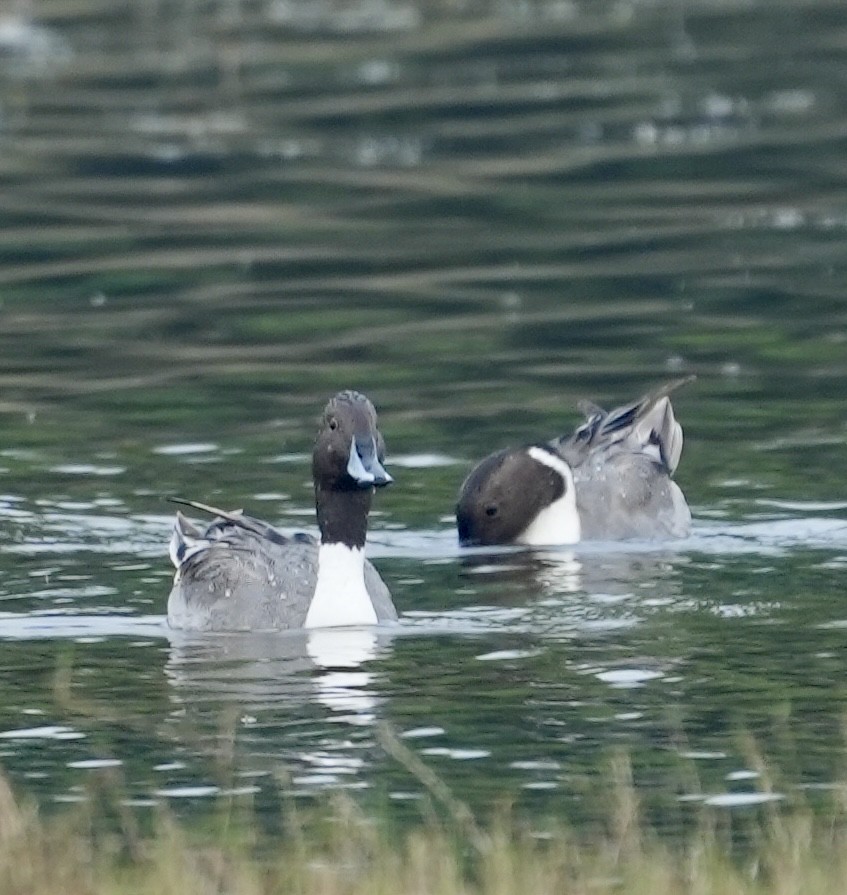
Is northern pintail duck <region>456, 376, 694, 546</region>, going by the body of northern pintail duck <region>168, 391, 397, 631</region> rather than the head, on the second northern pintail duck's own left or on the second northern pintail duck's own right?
on the second northern pintail duck's own left

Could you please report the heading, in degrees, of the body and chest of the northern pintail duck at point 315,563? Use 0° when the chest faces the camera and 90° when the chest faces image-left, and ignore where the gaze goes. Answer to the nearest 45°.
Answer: approximately 315°
